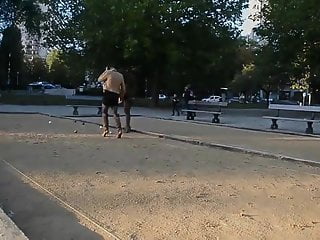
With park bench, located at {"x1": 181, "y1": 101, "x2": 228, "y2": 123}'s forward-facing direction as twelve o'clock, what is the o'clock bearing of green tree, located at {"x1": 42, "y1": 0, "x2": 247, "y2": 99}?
The green tree is roughly at 4 o'clock from the park bench.

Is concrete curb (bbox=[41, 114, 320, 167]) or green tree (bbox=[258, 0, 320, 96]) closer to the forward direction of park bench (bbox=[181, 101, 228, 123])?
the concrete curb

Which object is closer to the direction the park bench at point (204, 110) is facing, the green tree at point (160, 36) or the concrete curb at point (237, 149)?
the concrete curb

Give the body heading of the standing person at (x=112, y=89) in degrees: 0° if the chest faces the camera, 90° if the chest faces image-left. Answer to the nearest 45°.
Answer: approximately 135°

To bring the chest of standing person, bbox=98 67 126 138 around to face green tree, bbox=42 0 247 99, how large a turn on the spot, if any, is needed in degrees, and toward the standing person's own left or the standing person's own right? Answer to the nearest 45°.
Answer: approximately 45° to the standing person's own right

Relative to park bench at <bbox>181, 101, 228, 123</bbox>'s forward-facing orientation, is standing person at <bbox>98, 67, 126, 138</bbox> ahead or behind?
ahead

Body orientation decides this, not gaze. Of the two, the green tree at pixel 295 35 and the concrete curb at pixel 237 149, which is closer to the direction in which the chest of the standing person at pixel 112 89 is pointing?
the green tree

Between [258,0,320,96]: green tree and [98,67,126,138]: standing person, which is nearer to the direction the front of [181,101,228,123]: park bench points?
the standing person

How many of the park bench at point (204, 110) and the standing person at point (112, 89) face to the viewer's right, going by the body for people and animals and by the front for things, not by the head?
0

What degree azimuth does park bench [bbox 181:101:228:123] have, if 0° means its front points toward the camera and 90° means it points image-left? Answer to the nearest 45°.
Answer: approximately 45°
